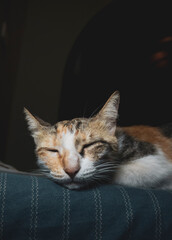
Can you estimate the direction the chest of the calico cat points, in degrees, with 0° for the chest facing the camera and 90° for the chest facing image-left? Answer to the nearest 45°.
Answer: approximately 45°
